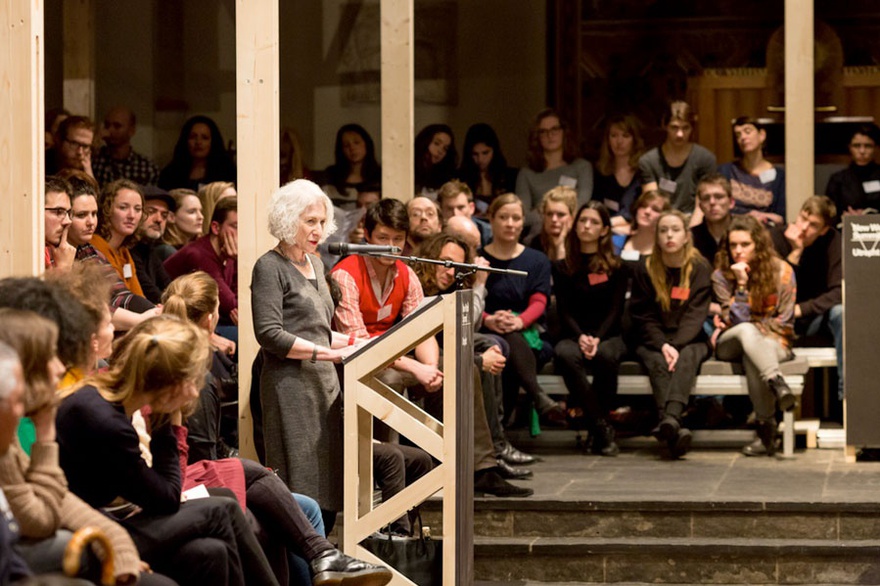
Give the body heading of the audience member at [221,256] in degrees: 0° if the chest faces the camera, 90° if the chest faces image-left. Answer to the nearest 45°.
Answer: approximately 315°

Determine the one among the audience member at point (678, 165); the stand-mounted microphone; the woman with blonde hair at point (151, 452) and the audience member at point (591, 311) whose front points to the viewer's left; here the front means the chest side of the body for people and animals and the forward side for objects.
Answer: the stand-mounted microphone

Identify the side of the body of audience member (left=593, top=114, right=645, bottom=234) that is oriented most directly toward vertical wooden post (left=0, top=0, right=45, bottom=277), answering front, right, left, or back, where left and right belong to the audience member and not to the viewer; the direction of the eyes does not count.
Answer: front

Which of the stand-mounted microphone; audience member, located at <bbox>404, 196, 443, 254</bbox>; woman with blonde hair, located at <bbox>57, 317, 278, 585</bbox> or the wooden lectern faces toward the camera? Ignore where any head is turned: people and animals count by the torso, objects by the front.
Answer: the audience member

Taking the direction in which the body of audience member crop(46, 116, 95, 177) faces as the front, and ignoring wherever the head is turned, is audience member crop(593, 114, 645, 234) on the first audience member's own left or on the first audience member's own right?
on the first audience member's own left

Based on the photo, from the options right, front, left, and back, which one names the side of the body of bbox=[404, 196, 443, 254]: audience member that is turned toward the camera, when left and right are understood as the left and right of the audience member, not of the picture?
front

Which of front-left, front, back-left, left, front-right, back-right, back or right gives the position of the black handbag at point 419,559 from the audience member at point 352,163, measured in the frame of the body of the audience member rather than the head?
front

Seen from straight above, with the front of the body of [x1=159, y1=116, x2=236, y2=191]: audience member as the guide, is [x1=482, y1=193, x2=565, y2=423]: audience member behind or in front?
in front

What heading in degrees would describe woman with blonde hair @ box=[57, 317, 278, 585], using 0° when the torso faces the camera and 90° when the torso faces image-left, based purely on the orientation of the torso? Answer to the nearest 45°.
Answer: approximately 270°

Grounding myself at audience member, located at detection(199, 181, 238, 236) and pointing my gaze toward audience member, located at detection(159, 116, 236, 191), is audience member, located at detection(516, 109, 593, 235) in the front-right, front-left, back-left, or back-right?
front-right

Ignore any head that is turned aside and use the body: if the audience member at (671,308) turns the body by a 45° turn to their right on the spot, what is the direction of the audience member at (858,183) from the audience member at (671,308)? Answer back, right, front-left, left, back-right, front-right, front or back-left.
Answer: back

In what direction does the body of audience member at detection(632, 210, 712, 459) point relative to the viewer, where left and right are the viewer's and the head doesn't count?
facing the viewer

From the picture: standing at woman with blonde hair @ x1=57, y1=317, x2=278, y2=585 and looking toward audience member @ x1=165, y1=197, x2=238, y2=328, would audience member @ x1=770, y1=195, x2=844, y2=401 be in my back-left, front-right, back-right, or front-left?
front-right

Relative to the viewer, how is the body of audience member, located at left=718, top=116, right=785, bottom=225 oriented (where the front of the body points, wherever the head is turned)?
toward the camera

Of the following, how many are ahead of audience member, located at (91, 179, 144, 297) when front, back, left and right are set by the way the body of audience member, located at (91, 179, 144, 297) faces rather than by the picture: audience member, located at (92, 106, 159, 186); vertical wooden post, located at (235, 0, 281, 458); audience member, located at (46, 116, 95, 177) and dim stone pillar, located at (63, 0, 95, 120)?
1
